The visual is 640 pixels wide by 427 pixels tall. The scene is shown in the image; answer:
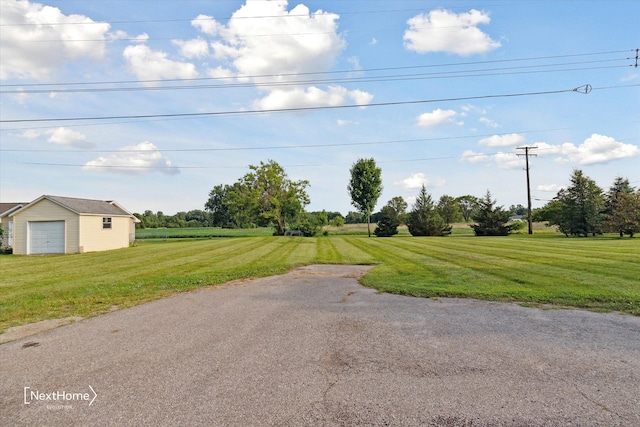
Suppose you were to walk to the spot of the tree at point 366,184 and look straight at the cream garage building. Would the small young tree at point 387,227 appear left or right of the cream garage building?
left

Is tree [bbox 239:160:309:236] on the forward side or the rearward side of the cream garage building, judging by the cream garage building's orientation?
on the rearward side

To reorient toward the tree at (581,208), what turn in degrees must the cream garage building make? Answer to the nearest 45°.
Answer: approximately 135° to its left

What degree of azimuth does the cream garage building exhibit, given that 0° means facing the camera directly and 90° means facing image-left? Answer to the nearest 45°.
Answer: approximately 45°
